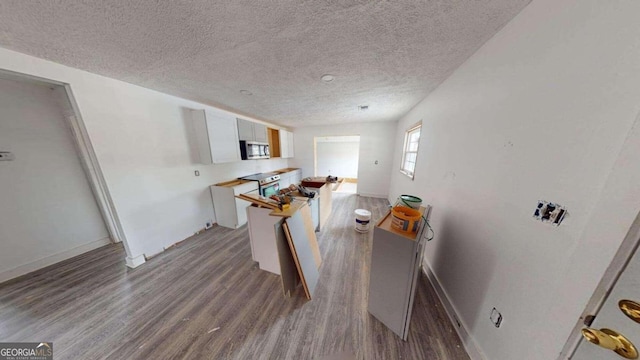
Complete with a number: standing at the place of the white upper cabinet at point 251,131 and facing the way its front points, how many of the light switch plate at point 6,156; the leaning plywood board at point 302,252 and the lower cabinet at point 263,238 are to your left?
0

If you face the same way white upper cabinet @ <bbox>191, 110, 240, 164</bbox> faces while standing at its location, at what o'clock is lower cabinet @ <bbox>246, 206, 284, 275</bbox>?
The lower cabinet is roughly at 1 o'clock from the white upper cabinet.

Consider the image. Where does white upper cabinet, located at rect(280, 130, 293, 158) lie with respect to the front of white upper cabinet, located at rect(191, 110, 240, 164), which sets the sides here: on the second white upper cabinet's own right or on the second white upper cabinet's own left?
on the second white upper cabinet's own left

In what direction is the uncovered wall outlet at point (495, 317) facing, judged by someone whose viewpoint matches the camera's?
facing the viewer and to the left of the viewer

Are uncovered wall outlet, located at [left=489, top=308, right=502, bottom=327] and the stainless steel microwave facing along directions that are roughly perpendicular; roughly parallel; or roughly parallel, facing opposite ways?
roughly parallel, facing opposite ways

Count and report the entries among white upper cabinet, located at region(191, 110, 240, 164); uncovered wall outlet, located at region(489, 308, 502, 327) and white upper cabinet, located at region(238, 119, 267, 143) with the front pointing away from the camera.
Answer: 0

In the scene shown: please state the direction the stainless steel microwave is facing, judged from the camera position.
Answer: facing the viewer and to the right of the viewer

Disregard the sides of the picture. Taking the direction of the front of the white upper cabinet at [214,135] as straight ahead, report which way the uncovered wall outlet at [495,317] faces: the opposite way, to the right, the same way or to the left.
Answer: the opposite way

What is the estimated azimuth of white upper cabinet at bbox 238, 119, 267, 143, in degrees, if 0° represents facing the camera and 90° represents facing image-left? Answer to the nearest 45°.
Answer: approximately 315°

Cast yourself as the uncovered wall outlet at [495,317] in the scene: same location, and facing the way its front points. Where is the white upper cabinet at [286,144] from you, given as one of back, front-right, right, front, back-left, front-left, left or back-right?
front-right

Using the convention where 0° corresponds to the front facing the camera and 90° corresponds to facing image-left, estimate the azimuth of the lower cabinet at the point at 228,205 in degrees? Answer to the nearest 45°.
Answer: approximately 315°

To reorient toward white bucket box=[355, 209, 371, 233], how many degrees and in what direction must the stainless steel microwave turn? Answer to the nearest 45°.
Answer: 0° — it already faces it

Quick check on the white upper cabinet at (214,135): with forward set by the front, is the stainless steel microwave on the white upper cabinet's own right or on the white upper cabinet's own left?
on the white upper cabinet's own left

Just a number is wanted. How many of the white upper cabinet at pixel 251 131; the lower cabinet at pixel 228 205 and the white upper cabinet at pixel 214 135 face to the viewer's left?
0

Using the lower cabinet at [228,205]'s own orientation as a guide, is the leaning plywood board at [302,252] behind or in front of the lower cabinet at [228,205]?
in front

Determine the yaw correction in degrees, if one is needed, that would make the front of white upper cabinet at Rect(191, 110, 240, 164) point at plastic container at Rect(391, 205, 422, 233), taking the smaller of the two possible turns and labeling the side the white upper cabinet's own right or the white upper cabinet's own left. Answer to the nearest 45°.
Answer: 0° — it already faces it

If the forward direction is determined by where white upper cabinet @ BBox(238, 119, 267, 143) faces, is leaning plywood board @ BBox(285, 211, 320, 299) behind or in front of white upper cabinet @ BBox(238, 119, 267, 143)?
in front
